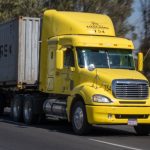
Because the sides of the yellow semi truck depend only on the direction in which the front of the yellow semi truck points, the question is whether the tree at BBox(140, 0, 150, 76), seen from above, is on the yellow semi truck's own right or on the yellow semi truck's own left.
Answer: on the yellow semi truck's own left

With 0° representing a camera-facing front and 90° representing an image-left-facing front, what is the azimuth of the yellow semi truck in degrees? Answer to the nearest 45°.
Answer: approximately 315°
